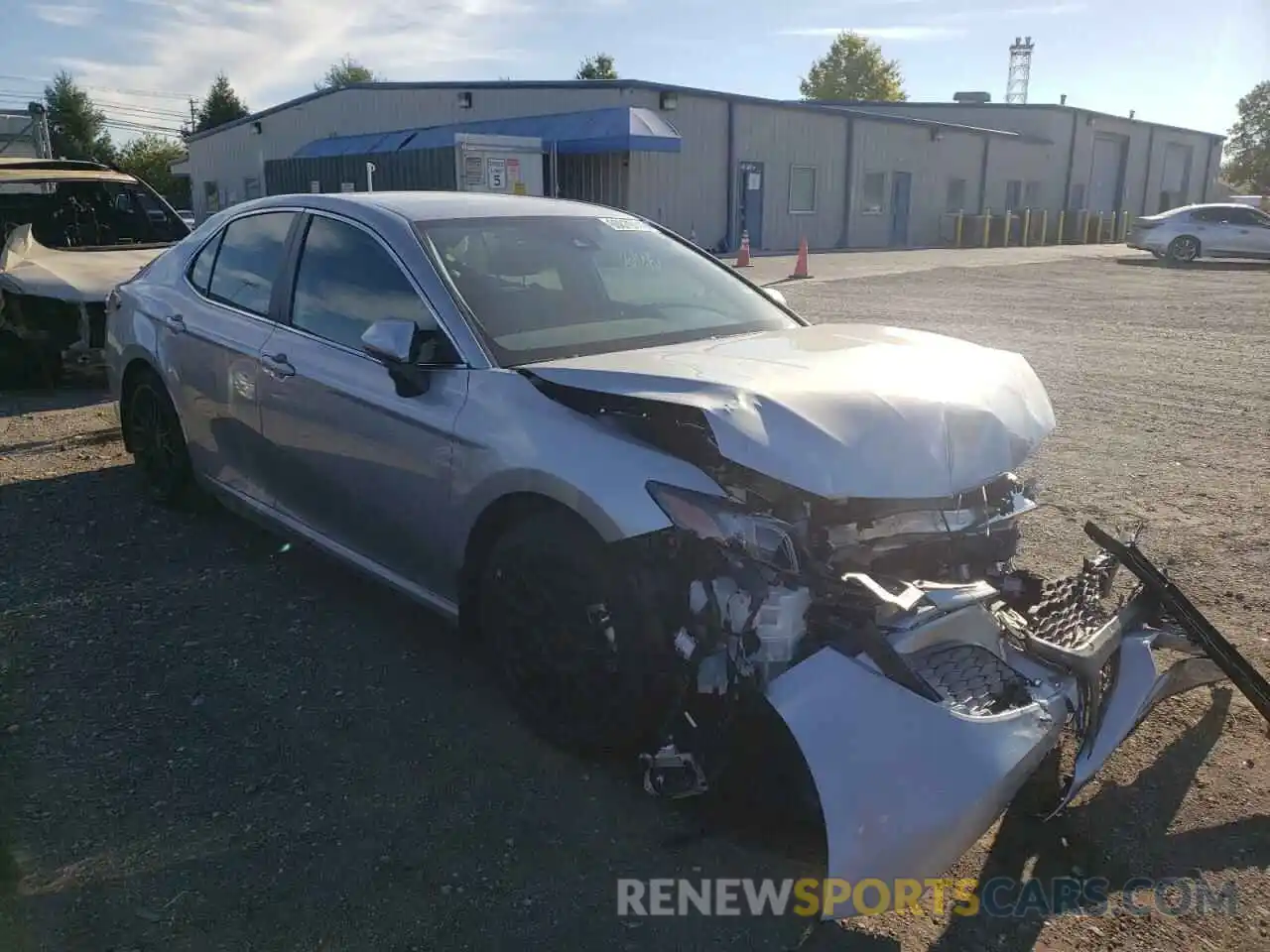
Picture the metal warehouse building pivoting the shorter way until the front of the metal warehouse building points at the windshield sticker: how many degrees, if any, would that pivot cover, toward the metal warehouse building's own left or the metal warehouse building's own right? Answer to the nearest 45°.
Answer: approximately 45° to the metal warehouse building's own right

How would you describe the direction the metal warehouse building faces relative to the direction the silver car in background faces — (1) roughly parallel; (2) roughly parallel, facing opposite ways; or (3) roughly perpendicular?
roughly perpendicular

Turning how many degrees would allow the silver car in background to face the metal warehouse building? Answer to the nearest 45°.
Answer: approximately 180°

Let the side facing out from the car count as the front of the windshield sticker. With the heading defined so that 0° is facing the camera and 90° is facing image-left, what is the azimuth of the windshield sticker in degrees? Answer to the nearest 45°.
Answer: approximately 315°

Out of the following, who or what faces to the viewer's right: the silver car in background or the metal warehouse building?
the silver car in background

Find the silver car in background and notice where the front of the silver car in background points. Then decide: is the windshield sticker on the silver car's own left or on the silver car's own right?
on the silver car's own right

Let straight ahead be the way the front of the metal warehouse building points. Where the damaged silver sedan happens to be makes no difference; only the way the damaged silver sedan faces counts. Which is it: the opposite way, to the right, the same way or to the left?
to the left

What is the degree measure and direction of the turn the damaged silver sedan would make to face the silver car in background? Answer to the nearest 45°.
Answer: approximately 90° to its left

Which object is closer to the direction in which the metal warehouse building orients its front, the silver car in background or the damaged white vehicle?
the damaged white vehicle

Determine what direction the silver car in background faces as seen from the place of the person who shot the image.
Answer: facing to the right of the viewer

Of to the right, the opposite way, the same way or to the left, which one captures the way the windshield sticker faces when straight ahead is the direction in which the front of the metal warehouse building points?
the same way

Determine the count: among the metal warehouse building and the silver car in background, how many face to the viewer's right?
1

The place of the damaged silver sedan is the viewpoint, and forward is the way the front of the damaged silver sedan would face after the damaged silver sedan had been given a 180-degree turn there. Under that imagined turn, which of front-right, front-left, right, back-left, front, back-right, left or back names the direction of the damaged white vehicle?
front

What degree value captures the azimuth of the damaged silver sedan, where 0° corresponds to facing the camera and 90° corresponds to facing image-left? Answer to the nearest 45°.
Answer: approximately 315°
